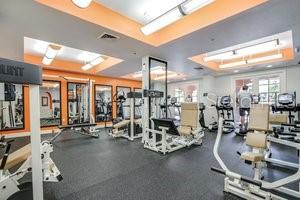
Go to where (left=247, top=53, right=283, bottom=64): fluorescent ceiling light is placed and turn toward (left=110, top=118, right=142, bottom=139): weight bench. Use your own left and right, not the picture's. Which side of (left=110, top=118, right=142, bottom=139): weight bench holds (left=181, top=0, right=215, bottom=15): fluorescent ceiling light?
left

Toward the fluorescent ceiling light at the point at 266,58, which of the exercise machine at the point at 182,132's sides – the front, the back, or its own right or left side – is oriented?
back

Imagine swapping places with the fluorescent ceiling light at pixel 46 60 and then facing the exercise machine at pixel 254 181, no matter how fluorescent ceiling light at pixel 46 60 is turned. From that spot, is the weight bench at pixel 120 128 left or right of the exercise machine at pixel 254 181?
left

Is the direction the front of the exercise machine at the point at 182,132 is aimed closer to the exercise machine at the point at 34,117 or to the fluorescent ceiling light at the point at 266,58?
the exercise machine

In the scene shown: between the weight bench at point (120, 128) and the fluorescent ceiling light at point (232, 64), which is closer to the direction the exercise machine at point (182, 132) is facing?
the weight bench

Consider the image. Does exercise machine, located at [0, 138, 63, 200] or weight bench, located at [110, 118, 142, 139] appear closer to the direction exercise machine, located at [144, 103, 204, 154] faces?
the exercise machine

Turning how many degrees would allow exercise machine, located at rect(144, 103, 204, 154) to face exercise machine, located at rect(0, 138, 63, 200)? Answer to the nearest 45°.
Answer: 0° — it already faces it

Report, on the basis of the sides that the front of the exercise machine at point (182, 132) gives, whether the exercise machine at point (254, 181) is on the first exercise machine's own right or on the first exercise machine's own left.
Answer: on the first exercise machine's own left

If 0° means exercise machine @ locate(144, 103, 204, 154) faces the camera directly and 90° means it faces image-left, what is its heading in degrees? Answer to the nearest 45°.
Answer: approximately 45°

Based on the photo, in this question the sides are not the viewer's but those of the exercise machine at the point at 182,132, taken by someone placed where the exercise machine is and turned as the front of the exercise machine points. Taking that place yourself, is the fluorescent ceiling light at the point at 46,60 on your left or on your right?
on your right

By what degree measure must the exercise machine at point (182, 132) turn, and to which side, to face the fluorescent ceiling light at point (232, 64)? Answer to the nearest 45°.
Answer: approximately 180°
